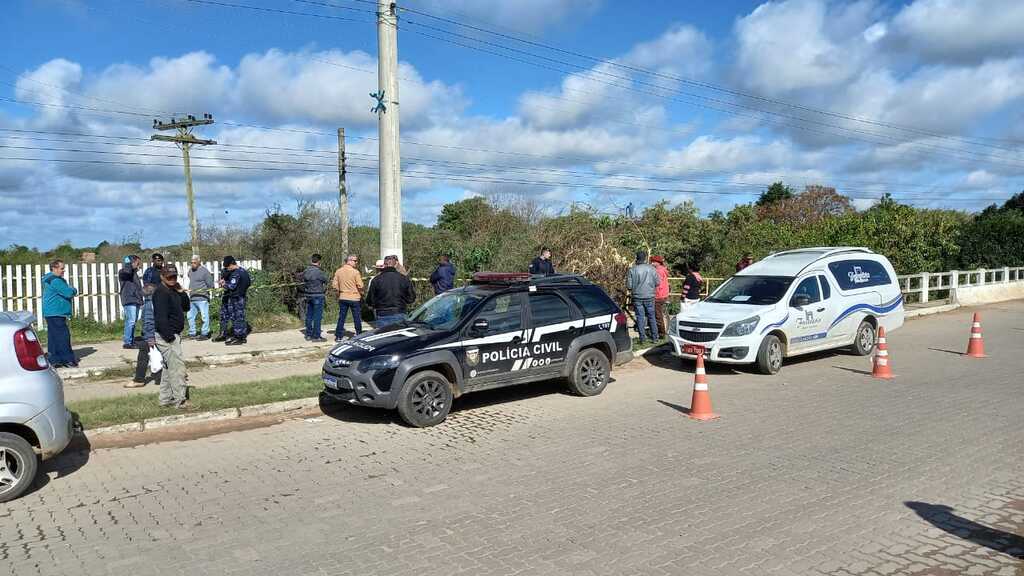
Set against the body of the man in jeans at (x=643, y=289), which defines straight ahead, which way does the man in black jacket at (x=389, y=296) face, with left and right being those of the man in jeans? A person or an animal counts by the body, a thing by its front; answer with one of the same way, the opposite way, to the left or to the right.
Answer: the same way

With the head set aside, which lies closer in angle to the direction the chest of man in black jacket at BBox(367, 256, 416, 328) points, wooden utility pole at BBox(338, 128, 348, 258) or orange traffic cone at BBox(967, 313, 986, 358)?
the wooden utility pole

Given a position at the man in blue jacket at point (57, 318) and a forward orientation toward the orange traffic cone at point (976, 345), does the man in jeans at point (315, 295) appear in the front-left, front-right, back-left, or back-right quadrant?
front-left

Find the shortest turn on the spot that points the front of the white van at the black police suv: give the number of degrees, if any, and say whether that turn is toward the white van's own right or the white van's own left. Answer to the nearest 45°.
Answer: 0° — it already faces it

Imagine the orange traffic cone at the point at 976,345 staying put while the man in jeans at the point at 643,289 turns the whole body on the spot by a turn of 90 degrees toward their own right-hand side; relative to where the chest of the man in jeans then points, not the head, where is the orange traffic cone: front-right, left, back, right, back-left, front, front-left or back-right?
front

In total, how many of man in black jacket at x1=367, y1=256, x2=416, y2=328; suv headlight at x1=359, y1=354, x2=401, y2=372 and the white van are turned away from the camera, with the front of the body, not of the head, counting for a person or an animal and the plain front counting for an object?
1

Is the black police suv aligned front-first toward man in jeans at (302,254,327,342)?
no

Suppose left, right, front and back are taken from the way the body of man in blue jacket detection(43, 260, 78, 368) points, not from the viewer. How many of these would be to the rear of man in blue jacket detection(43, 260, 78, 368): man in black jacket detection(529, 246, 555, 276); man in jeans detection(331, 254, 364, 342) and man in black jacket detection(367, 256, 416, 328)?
0

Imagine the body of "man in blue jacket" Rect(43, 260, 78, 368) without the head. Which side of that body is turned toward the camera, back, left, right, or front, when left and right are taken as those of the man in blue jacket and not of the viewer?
right

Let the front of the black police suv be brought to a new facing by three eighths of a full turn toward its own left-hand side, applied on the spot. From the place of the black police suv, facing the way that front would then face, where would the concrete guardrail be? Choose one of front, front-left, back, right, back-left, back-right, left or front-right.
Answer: front-left

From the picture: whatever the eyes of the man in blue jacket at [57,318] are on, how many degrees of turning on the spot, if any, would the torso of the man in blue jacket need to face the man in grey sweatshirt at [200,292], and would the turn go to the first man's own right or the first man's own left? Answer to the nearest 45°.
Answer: approximately 45° to the first man's own left

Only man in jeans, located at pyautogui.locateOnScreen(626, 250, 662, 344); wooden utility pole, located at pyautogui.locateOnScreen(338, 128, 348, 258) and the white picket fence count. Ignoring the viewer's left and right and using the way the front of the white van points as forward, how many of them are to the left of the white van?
0

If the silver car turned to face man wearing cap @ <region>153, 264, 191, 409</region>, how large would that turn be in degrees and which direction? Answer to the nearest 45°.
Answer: approximately 135° to its right

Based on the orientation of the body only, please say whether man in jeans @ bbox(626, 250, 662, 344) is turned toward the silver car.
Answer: no

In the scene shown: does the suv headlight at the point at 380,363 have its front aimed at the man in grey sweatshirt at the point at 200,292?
no

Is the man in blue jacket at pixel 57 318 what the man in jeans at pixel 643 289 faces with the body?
no

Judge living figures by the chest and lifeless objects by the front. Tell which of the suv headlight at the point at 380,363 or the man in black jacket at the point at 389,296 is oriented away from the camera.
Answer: the man in black jacket

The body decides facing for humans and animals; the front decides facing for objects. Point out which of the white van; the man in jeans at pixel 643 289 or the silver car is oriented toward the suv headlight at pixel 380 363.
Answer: the white van
